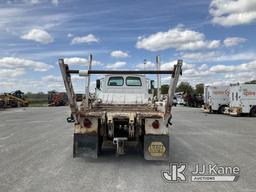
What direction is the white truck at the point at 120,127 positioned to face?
away from the camera

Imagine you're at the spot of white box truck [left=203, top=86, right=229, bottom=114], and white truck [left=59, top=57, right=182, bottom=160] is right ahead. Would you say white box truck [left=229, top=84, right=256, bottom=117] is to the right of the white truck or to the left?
left

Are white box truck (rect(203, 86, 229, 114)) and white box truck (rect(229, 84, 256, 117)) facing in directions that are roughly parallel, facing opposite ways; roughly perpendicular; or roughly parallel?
roughly parallel

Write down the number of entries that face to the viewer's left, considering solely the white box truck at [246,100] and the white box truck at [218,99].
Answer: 0
